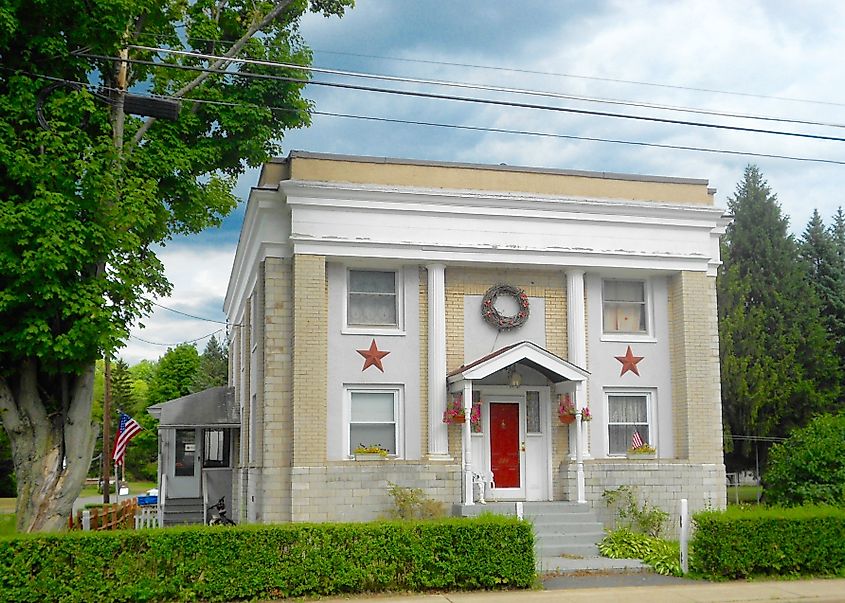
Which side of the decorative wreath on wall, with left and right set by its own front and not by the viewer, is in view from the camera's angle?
front

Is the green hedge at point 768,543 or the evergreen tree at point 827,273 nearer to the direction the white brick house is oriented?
the green hedge

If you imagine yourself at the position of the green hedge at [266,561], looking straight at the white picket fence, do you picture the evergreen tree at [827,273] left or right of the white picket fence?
right

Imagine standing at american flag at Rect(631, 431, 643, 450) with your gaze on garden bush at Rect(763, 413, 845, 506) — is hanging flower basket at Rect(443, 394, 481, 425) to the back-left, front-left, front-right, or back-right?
back-right

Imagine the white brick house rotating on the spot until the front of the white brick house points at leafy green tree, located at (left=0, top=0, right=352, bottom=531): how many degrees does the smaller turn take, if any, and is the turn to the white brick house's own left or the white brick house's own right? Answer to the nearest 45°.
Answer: approximately 45° to the white brick house's own right

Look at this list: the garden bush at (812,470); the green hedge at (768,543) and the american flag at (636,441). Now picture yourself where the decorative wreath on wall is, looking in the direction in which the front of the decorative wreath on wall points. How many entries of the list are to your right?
0

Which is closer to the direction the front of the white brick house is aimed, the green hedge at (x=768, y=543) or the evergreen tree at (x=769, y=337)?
the green hedge

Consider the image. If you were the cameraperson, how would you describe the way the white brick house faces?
facing the viewer

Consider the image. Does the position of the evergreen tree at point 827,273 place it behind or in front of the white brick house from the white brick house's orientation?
behind

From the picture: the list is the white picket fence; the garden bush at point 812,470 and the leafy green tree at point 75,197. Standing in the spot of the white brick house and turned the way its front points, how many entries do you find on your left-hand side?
1

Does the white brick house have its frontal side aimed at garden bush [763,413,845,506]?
no

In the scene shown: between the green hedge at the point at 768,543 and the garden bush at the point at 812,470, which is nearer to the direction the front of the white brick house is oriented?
the green hedge
